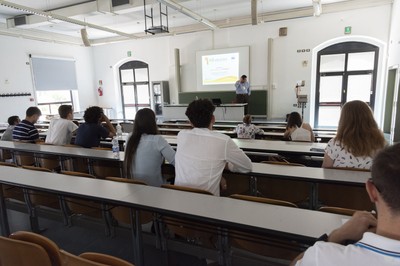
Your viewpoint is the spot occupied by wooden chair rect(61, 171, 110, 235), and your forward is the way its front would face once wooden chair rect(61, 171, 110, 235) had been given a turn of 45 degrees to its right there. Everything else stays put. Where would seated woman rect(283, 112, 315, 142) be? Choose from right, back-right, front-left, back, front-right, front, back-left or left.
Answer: front

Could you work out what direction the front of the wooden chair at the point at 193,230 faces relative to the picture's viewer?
facing away from the viewer and to the right of the viewer

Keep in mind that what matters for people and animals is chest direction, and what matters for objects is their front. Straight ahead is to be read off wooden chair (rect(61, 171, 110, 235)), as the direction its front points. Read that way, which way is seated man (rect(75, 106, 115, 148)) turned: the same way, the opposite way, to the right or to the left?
the same way

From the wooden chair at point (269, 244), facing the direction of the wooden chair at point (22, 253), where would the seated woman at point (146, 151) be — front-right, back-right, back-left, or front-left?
front-right

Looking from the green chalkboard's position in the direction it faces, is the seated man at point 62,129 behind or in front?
in front

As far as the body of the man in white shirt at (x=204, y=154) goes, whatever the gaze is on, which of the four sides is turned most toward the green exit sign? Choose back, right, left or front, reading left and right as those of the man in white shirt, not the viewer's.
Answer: front

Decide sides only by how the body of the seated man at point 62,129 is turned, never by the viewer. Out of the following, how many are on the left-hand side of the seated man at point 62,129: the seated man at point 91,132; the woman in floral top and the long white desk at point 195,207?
0

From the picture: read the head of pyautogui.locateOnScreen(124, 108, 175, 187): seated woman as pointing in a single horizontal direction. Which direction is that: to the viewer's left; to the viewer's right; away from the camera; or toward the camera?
away from the camera

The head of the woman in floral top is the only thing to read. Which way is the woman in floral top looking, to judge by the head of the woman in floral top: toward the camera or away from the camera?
away from the camera

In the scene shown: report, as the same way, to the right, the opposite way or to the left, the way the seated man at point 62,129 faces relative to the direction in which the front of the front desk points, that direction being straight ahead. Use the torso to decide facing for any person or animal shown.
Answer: the opposite way

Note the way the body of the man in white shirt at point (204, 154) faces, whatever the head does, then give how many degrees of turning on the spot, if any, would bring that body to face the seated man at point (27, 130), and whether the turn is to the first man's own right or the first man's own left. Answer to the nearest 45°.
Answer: approximately 90° to the first man's own left

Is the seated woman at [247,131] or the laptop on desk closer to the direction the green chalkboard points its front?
the seated woman

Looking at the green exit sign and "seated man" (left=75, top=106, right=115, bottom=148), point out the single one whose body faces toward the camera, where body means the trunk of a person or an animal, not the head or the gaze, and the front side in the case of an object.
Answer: the green exit sign

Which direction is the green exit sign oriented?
toward the camera

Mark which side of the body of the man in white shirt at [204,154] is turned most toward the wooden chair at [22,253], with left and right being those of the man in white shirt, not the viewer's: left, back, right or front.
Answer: back

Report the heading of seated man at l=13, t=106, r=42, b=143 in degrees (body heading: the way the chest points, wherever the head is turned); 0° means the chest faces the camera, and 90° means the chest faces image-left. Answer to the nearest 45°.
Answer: approximately 225°

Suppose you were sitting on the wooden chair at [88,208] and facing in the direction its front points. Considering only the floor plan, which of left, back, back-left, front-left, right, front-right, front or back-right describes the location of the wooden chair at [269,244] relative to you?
right

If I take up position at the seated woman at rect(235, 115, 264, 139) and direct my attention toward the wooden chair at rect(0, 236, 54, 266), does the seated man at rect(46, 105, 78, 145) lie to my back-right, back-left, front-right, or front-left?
front-right

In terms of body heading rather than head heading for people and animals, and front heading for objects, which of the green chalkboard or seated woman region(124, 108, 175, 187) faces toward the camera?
the green chalkboard
